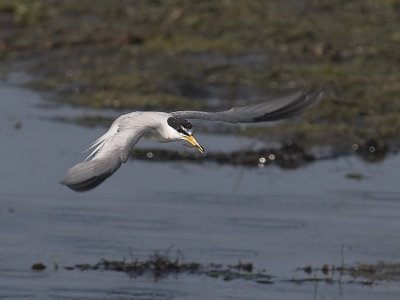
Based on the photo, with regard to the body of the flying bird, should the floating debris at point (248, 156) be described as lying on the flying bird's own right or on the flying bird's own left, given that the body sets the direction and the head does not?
on the flying bird's own left

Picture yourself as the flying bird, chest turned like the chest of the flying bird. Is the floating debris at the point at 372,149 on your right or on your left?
on your left

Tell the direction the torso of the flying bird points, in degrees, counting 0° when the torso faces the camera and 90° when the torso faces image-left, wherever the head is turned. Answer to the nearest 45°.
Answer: approximately 315°

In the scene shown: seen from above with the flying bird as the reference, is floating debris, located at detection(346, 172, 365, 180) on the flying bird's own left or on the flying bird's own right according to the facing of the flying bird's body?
on the flying bird's own left

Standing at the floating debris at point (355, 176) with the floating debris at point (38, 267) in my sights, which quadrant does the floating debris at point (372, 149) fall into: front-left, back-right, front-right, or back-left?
back-right

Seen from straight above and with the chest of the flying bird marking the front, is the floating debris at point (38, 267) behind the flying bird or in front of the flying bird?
behind
